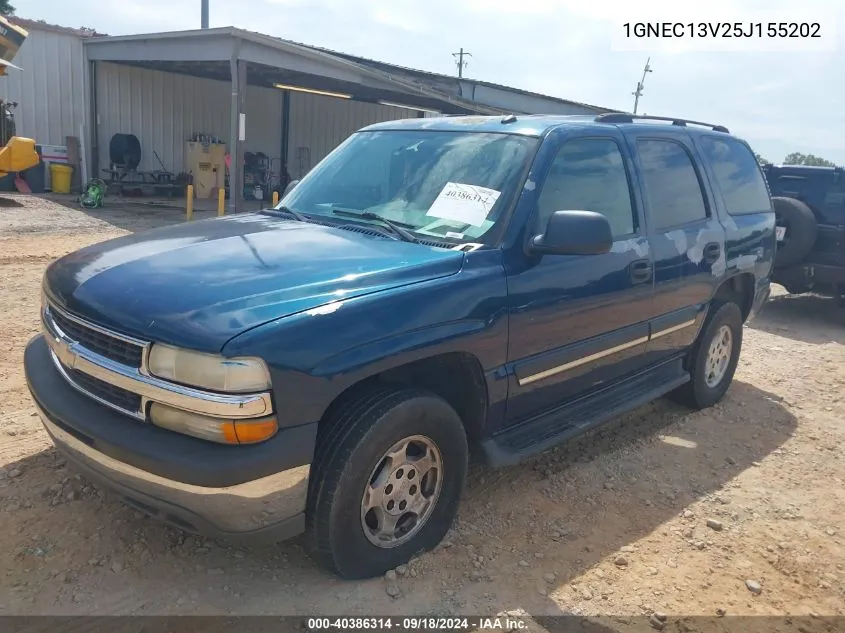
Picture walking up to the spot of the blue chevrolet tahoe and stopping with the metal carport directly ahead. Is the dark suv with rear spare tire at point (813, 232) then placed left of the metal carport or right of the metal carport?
right

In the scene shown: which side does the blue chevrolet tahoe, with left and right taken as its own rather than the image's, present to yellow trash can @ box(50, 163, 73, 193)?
right

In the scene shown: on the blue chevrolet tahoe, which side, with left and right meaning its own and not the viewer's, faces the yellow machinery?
right

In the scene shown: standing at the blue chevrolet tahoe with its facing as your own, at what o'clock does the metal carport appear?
The metal carport is roughly at 4 o'clock from the blue chevrolet tahoe.

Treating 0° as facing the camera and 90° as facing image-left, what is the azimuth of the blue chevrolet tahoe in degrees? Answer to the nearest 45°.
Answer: approximately 45°

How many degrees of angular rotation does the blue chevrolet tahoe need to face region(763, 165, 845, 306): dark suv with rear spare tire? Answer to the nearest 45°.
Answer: approximately 180°
